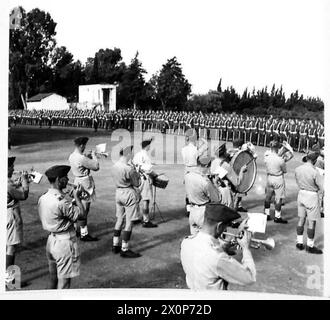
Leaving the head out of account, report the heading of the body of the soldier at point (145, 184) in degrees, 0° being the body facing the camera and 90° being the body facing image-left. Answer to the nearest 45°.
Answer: approximately 270°

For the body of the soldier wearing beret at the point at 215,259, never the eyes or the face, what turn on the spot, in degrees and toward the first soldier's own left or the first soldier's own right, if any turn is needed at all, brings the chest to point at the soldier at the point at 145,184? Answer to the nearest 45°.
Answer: approximately 45° to the first soldier's own left

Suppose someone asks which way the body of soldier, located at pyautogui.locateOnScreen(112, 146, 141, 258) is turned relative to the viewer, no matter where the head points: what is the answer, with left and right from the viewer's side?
facing away from the viewer and to the right of the viewer

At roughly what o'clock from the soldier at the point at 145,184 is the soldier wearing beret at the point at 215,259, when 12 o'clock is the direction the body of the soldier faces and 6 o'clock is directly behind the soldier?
The soldier wearing beret is roughly at 3 o'clock from the soldier.

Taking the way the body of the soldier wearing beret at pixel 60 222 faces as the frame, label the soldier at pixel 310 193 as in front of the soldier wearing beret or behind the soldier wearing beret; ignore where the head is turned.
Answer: in front

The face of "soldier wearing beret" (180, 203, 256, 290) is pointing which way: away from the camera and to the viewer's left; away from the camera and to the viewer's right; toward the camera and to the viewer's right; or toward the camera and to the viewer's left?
away from the camera and to the viewer's right

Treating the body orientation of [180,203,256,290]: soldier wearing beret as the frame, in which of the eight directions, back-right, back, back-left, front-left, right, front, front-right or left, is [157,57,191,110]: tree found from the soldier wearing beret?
front-left

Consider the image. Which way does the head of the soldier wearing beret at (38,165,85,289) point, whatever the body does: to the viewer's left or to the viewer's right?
to the viewer's right
